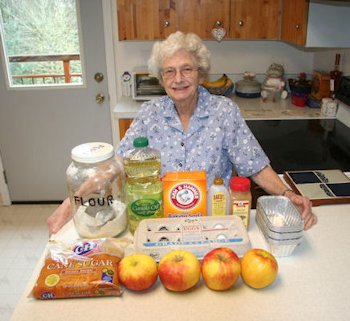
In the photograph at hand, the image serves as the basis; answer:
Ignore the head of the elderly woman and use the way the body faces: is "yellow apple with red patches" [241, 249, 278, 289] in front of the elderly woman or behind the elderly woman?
in front

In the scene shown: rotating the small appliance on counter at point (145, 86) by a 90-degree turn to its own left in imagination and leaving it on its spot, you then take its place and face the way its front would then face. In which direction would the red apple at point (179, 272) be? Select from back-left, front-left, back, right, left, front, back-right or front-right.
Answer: right

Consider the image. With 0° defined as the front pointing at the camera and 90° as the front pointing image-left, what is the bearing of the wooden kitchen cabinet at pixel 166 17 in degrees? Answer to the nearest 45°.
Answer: approximately 0°

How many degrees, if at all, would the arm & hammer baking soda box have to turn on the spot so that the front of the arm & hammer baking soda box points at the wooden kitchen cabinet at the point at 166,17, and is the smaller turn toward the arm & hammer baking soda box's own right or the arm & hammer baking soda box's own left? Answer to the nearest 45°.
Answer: approximately 180°

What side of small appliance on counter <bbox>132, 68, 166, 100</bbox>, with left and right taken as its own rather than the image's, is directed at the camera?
front

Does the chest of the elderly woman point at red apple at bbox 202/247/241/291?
yes

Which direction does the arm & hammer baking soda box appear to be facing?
toward the camera

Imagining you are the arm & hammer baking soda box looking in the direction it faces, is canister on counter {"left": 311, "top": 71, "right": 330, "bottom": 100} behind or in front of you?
behind

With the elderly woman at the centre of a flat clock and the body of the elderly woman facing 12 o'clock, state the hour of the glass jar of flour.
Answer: The glass jar of flour is roughly at 1 o'clock from the elderly woman.

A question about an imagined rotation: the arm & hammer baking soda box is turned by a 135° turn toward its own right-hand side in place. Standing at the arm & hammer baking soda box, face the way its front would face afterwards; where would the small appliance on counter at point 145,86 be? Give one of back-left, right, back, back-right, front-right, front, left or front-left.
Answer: front-right

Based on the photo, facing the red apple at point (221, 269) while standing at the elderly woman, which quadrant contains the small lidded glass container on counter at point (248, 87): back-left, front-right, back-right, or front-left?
back-left

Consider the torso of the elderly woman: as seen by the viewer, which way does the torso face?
toward the camera

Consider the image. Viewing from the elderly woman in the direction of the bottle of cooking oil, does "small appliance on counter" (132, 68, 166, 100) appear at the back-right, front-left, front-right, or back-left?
back-right

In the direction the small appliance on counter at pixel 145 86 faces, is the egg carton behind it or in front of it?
in front
